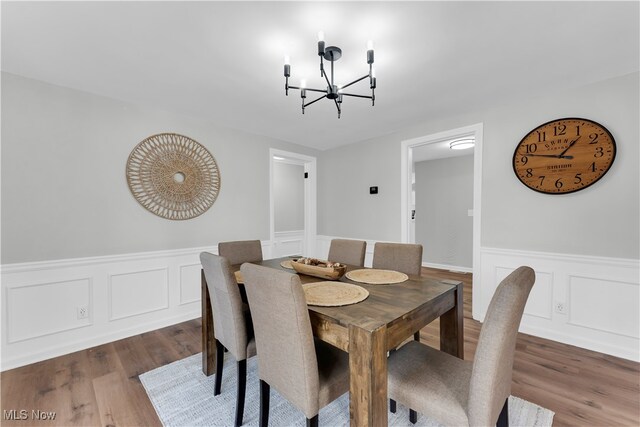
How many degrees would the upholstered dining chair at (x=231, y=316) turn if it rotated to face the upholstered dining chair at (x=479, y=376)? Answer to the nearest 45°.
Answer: approximately 90° to its right

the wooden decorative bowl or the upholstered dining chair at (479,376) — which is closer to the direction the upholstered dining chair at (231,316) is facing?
the wooden decorative bowl

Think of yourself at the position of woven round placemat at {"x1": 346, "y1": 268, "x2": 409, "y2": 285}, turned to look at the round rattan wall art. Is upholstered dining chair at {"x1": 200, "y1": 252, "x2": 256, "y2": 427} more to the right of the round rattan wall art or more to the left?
left

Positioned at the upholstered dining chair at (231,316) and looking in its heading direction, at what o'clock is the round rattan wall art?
The round rattan wall art is roughly at 10 o'clock from the upholstered dining chair.

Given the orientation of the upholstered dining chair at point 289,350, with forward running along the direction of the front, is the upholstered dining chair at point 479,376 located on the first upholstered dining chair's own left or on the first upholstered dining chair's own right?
on the first upholstered dining chair's own right

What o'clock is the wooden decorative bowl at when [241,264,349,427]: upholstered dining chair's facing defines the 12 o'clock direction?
The wooden decorative bowl is roughly at 11 o'clock from the upholstered dining chair.

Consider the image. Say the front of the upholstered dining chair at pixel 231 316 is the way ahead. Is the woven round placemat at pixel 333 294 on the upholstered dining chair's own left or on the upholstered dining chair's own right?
on the upholstered dining chair's own right

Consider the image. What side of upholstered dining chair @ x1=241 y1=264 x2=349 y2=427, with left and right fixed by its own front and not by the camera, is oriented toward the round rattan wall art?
left

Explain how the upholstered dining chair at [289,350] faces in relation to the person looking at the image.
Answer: facing away from the viewer and to the right of the viewer

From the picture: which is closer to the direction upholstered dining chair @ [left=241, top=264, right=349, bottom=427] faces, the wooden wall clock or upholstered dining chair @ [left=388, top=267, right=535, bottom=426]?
the wooden wall clock

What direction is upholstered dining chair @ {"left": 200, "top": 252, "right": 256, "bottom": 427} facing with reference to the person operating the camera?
facing away from the viewer and to the right of the viewer
